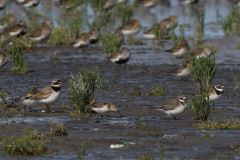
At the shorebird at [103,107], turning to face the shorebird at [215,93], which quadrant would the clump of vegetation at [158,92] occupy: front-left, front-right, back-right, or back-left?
front-left

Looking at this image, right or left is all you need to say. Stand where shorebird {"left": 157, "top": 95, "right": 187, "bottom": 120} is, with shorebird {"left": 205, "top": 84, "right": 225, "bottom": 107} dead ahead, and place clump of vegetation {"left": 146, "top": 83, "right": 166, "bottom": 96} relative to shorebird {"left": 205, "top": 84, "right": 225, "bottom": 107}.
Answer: left

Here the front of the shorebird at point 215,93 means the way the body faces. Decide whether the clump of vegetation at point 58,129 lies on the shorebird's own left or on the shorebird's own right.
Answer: on the shorebird's own right

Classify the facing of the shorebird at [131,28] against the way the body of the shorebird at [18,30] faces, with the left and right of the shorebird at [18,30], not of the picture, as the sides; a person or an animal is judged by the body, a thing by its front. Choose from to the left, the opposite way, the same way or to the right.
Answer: the same way

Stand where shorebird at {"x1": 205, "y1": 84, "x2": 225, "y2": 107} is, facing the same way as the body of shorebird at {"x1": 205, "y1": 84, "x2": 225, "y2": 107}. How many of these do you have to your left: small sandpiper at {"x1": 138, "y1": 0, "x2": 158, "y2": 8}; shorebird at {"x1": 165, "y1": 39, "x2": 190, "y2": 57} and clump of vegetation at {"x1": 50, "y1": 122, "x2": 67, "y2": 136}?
2

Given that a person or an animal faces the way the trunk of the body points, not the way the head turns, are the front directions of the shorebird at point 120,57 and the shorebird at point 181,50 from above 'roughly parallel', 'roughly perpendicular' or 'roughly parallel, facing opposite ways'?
roughly parallel

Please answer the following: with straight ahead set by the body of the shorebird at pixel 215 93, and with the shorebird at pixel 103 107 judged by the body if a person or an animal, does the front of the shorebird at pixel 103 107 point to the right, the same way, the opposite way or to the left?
the same way

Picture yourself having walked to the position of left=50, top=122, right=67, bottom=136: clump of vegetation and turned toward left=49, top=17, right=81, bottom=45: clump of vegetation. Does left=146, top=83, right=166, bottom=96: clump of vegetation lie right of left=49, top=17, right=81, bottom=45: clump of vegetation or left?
right

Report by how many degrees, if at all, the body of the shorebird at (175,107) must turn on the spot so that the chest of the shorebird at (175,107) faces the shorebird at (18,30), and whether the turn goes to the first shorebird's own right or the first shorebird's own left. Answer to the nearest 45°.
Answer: approximately 135° to the first shorebird's own left
